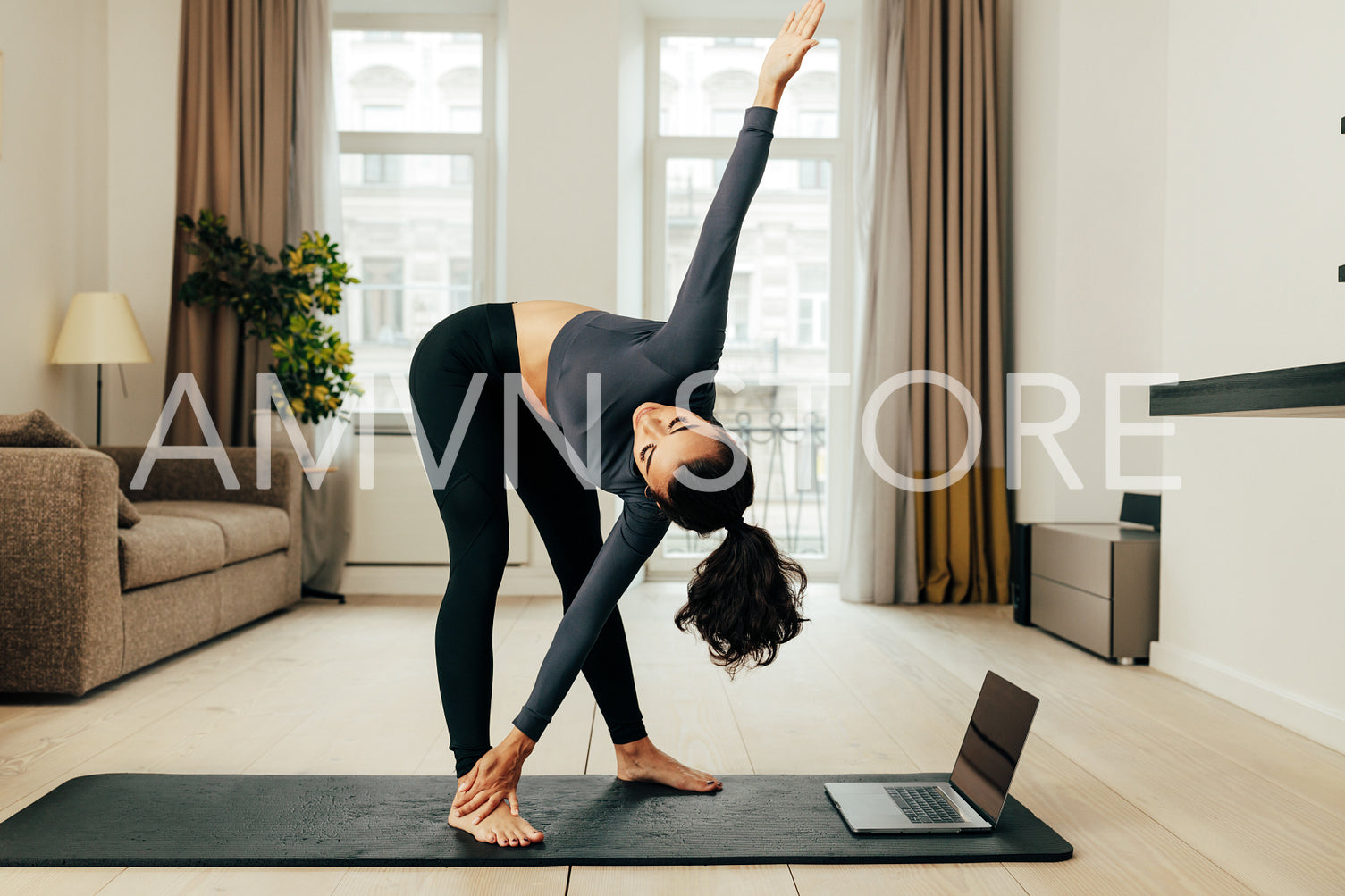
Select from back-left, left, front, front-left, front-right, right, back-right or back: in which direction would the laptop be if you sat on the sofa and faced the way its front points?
front

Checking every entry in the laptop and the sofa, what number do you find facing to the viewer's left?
1

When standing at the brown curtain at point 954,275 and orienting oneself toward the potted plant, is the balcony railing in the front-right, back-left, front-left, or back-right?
front-right

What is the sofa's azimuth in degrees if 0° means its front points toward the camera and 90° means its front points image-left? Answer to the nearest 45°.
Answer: approximately 315°

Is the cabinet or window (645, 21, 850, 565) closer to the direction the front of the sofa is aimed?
the cabinet

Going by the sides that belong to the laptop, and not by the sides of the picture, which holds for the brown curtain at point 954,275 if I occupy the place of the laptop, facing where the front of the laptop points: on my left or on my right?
on my right

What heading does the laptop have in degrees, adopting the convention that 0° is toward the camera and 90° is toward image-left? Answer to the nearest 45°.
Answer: approximately 90°

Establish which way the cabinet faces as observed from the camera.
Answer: facing the viewer and to the left of the viewer

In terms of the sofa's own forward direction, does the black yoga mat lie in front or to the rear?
in front

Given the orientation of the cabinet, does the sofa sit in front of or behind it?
in front

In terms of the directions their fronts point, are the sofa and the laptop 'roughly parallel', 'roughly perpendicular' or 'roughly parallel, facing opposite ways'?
roughly parallel, facing opposite ways
